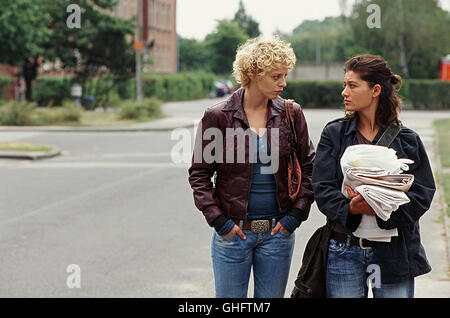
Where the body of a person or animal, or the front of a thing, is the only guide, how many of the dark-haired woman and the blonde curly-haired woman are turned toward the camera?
2

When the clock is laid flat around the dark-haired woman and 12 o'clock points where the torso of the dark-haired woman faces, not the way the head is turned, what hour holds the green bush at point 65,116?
The green bush is roughly at 5 o'clock from the dark-haired woman.

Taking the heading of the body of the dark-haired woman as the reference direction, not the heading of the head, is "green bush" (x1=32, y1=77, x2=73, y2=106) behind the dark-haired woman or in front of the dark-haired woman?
behind

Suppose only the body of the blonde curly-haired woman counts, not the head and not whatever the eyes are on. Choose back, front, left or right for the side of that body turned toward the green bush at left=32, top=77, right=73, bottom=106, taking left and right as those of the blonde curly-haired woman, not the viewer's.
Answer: back

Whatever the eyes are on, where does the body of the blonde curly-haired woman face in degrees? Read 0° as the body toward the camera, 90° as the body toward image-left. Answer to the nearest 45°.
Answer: approximately 0°

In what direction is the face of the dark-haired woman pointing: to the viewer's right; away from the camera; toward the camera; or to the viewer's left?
to the viewer's left

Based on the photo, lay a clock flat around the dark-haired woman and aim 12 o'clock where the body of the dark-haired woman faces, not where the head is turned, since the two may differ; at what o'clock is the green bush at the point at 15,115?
The green bush is roughly at 5 o'clock from the dark-haired woman.

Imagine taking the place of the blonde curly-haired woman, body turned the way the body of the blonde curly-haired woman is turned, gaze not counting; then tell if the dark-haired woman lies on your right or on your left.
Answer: on your left
